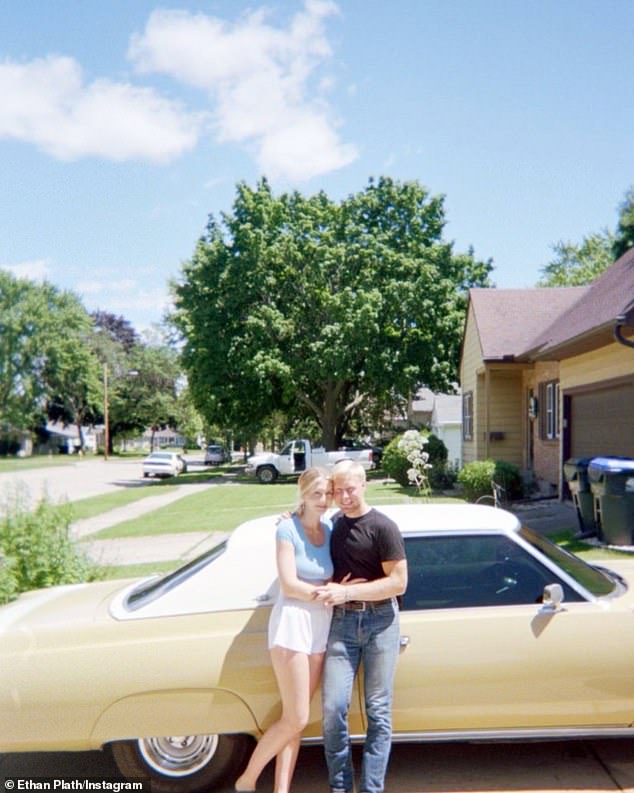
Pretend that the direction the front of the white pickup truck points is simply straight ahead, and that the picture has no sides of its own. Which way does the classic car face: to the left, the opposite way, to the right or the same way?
the opposite way

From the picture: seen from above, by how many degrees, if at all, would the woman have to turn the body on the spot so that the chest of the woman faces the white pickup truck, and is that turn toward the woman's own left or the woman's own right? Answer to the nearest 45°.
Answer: approximately 135° to the woman's own left

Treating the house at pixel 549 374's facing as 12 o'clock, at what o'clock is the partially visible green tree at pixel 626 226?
The partially visible green tree is roughly at 5 o'clock from the house.

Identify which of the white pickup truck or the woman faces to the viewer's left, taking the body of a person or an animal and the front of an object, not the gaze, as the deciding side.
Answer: the white pickup truck

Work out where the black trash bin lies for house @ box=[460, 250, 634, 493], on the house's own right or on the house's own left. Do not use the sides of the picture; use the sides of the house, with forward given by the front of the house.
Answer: on the house's own left

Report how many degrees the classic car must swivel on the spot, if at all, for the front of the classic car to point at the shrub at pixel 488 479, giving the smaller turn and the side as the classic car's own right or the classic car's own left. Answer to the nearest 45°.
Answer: approximately 90° to the classic car's own left

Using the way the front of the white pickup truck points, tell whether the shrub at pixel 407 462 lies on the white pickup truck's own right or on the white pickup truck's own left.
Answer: on the white pickup truck's own left

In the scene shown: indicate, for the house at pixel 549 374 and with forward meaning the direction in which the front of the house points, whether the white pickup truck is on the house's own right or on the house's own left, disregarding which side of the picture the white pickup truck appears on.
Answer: on the house's own right

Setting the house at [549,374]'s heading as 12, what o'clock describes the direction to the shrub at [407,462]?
The shrub is roughly at 3 o'clock from the house.

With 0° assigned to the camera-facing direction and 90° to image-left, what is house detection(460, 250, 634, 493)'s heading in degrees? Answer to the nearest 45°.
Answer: approximately 45°

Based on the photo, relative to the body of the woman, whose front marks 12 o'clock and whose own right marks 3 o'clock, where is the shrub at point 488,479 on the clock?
The shrub is roughly at 8 o'clock from the woman.
